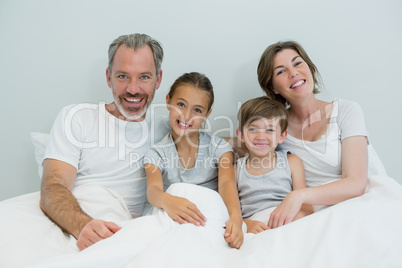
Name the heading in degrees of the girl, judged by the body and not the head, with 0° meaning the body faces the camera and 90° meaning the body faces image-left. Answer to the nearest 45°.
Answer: approximately 0°

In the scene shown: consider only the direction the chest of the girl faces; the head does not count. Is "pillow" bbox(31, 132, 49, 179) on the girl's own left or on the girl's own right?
on the girl's own right
